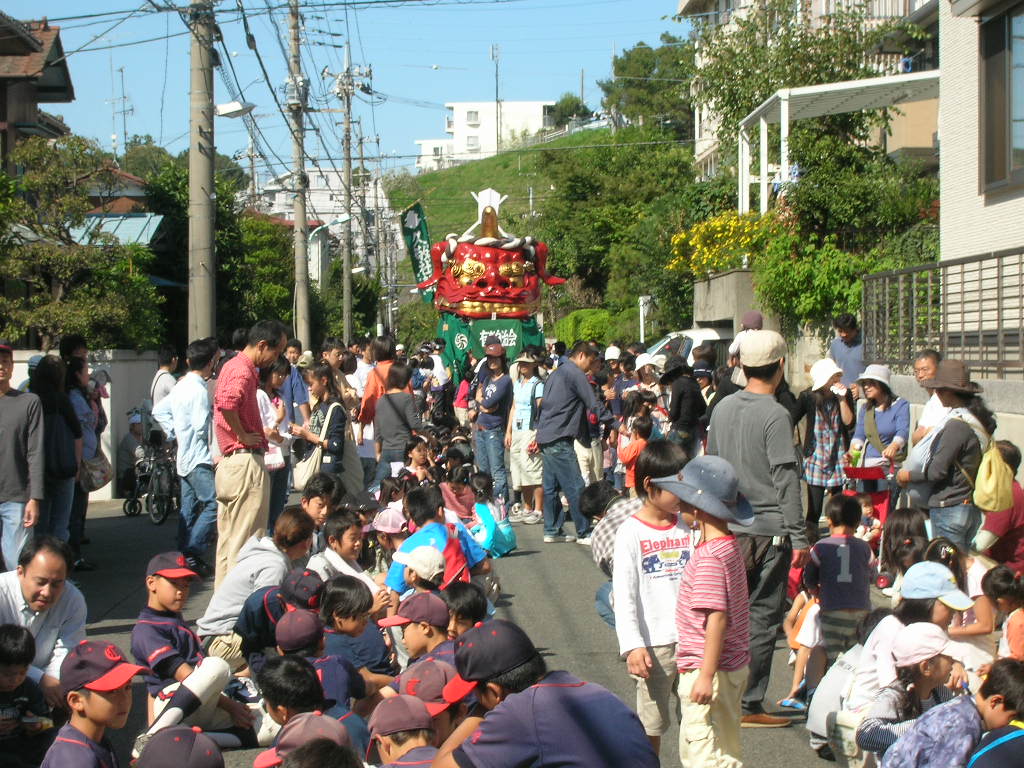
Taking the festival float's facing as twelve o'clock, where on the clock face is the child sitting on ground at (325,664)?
The child sitting on ground is roughly at 12 o'clock from the festival float.

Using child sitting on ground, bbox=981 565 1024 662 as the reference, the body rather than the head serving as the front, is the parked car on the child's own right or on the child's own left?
on the child's own right

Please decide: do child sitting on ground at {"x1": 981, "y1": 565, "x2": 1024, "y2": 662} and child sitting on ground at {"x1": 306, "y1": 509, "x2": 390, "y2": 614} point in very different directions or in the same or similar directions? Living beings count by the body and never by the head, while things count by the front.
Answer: very different directions

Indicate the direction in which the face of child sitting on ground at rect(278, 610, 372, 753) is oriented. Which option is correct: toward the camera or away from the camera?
away from the camera

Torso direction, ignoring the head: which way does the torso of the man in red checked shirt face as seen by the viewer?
to the viewer's right

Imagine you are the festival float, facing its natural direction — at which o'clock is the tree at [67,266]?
The tree is roughly at 1 o'clock from the festival float.

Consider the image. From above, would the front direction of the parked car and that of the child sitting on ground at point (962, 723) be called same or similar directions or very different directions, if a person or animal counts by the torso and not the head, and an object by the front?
very different directions

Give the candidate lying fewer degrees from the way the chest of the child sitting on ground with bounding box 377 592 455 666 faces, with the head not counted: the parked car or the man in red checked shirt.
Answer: the man in red checked shirt

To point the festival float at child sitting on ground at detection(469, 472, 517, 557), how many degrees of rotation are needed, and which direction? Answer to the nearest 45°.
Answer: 0° — it already faces them

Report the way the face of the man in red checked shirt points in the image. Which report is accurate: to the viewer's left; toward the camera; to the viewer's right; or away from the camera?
to the viewer's right
